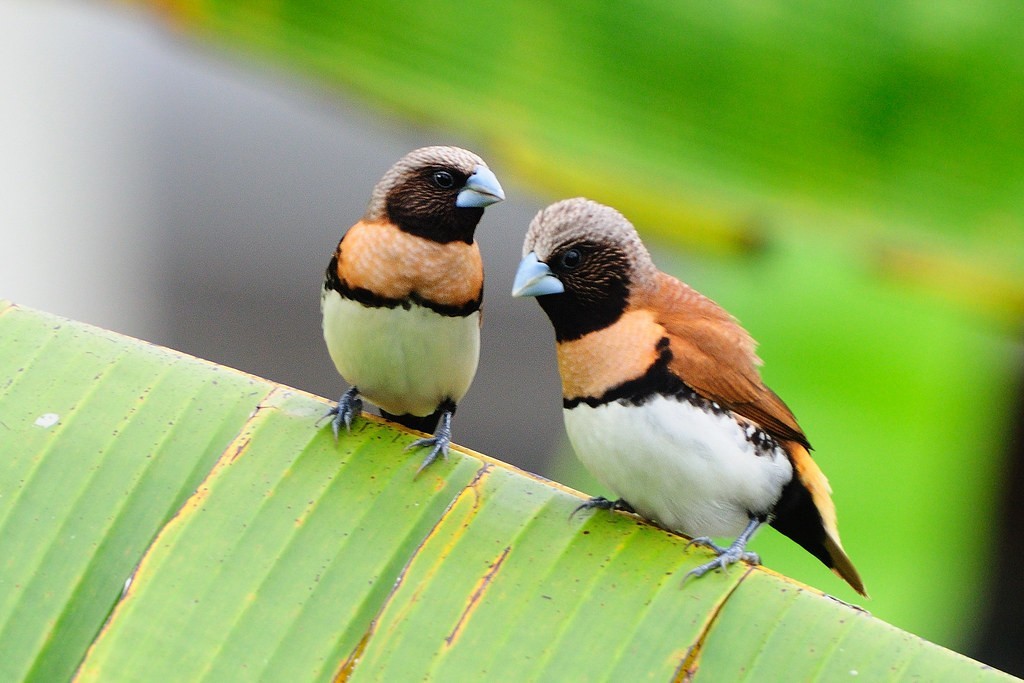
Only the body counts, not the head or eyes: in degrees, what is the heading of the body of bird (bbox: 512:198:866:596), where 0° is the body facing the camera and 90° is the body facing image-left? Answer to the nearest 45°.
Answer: approximately 45°

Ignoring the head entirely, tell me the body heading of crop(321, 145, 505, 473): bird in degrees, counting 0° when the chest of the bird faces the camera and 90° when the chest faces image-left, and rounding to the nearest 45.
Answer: approximately 0°

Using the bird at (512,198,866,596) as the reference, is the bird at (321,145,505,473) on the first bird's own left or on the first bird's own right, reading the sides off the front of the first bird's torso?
on the first bird's own right

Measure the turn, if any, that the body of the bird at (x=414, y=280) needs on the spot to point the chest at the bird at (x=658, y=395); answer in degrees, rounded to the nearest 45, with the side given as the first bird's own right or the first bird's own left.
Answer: approximately 45° to the first bird's own left
